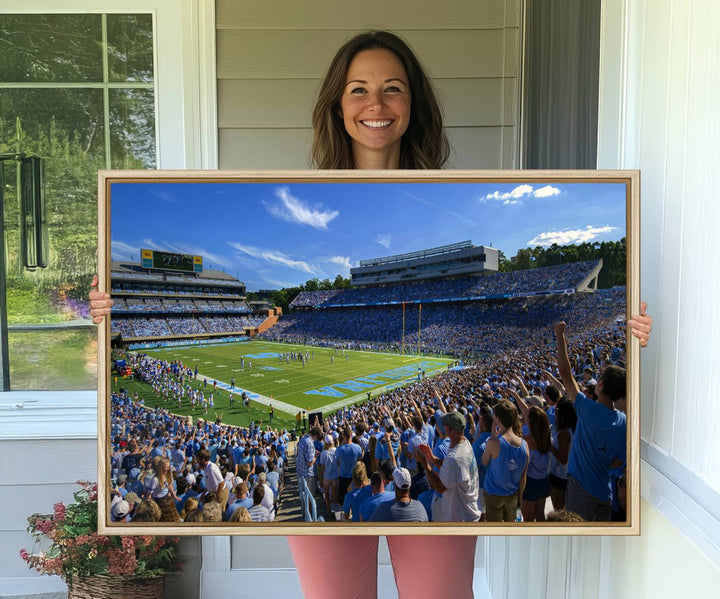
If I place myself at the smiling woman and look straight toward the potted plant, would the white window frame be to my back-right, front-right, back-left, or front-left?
front-right

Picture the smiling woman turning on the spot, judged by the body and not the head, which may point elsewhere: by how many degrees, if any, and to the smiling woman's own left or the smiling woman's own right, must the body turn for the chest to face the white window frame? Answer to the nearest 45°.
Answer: approximately 135° to the smiling woman's own right

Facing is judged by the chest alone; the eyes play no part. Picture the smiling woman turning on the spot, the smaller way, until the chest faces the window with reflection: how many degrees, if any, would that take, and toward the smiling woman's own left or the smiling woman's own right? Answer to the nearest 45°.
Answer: approximately 135° to the smiling woman's own right

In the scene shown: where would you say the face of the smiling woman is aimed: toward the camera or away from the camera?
toward the camera

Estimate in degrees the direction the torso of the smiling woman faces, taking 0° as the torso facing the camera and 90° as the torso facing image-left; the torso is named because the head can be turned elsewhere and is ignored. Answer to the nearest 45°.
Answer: approximately 0°
